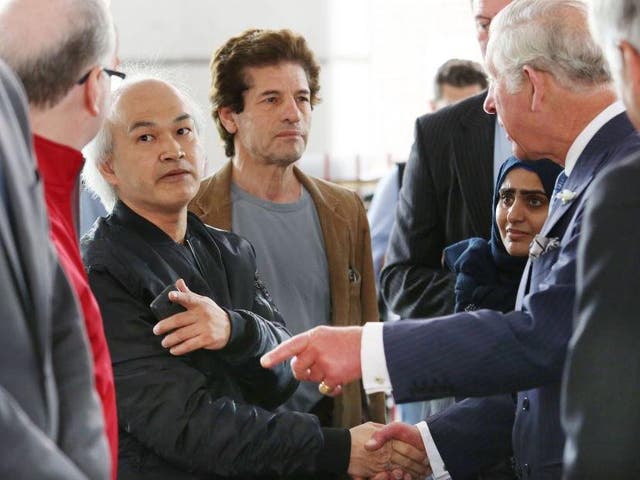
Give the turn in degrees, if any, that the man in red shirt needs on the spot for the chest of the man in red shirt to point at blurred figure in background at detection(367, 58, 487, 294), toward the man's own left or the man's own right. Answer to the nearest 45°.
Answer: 0° — they already face them

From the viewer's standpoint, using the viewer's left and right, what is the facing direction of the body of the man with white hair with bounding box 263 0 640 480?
facing to the left of the viewer

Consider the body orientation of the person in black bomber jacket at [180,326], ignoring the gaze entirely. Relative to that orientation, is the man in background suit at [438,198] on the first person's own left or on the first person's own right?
on the first person's own left

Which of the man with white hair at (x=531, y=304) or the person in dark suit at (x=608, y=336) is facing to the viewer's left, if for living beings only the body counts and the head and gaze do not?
the man with white hair

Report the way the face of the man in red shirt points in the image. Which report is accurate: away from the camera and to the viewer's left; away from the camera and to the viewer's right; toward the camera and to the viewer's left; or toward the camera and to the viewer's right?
away from the camera and to the viewer's right

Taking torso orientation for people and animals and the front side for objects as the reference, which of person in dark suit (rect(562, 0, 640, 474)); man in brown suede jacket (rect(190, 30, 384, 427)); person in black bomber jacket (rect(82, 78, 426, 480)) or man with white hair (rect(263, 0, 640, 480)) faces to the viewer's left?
the man with white hair

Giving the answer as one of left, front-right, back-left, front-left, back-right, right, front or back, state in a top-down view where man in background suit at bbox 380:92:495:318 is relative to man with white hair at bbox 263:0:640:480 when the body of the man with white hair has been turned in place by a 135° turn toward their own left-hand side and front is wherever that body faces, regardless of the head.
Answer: back-left

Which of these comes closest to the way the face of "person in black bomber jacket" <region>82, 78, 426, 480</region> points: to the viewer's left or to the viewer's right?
to the viewer's right

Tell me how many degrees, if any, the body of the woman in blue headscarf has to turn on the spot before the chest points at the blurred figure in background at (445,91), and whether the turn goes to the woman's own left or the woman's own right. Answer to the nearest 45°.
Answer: approximately 135° to the woman's own right

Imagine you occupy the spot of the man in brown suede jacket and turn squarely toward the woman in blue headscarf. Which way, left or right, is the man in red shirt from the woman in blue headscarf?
right
